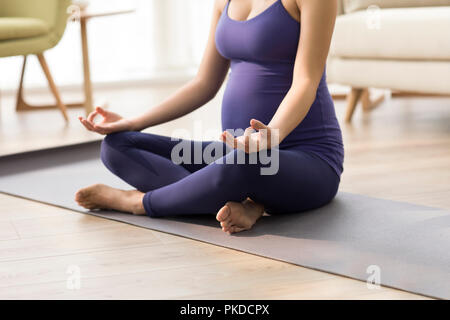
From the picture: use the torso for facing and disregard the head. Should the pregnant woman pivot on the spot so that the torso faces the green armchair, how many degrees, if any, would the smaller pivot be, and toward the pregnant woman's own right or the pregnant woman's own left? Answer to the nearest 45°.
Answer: approximately 90° to the pregnant woman's own right

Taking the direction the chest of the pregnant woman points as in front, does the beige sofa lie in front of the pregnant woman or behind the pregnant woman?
behind

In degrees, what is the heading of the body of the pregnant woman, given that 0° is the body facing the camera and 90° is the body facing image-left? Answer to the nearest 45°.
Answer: approximately 45°
